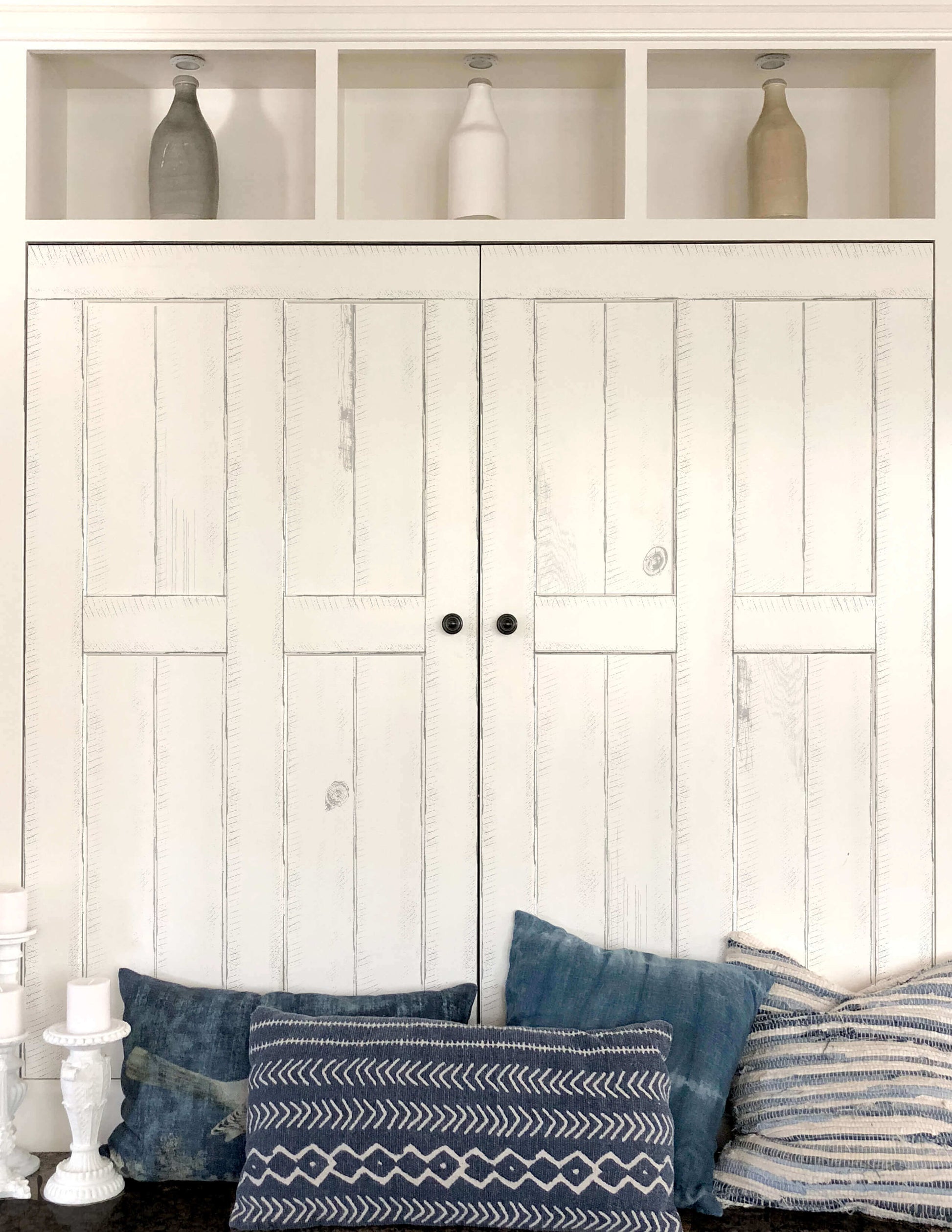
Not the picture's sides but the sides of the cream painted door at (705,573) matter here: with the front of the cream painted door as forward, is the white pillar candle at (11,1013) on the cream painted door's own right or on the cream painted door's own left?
on the cream painted door's own right

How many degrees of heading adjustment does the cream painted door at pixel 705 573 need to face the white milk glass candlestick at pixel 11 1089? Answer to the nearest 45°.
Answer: approximately 90° to its right

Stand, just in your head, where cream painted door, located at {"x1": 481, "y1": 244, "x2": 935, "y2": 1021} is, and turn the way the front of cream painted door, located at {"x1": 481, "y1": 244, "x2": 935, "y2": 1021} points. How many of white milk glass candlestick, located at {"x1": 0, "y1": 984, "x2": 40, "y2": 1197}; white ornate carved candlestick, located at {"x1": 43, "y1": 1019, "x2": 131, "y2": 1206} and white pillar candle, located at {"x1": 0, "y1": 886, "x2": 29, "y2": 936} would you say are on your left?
0

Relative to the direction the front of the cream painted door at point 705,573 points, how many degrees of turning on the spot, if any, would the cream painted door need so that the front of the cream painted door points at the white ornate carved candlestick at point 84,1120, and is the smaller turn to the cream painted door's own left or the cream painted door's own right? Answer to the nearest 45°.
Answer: approximately 45° to the cream painted door's own right

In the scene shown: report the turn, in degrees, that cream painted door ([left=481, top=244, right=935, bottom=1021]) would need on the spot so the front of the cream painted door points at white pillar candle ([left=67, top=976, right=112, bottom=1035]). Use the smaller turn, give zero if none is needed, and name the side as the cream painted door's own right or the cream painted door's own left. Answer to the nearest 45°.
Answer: approximately 90° to the cream painted door's own right

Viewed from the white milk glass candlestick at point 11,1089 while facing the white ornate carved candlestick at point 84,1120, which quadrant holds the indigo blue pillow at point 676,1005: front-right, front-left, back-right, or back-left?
front-left

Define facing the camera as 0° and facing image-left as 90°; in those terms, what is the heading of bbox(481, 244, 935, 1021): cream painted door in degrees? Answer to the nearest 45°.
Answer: approximately 0°

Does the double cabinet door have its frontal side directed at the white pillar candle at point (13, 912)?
no

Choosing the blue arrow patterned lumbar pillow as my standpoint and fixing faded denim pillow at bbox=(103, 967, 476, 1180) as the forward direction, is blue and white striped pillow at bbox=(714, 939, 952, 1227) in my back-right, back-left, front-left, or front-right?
back-right

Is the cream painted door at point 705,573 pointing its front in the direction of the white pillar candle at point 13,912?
no

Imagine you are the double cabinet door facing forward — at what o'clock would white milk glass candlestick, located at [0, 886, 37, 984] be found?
The white milk glass candlestick is roughly at 3 o'clock from the double cabinet door.

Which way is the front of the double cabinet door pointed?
toward the camera
